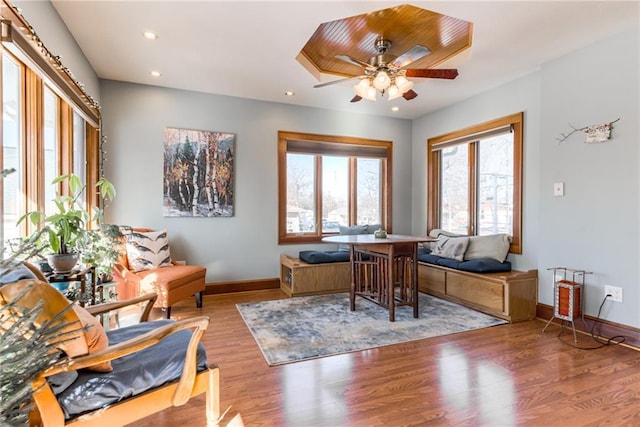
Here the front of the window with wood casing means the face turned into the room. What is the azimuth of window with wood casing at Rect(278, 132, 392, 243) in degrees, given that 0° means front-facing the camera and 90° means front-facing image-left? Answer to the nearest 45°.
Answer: approximately 315°

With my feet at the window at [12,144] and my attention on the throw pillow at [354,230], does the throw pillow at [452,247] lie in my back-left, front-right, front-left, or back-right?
front-right

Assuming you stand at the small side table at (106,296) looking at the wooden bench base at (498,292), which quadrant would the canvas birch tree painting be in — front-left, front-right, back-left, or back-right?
front-left

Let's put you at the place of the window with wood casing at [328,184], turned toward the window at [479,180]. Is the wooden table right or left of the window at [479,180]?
right

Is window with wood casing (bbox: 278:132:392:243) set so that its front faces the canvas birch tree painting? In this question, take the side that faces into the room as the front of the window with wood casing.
no

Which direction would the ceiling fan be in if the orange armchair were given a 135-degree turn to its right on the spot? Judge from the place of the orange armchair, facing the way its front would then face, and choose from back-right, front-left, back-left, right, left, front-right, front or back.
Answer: back-left

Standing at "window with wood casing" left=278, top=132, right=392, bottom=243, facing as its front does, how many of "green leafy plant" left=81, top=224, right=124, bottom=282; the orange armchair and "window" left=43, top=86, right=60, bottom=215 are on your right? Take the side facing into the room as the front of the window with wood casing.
3

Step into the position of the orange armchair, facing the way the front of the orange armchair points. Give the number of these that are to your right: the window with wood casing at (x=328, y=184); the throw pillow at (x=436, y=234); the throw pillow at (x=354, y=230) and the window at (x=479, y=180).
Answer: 0

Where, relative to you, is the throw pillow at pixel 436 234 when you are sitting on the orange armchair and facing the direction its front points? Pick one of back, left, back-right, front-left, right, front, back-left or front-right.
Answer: front-left

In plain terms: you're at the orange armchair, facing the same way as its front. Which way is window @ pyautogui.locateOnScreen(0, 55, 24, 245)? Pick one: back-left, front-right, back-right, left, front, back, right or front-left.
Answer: right

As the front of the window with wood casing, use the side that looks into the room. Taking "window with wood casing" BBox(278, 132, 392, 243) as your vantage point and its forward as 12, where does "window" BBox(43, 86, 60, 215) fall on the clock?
The window is roughly at 3 o'clock from the window with wood casing.

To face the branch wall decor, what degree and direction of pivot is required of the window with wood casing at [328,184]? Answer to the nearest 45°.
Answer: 0° — it already faces it

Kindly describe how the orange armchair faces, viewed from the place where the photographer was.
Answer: facing the viewer and to the right of the viewer

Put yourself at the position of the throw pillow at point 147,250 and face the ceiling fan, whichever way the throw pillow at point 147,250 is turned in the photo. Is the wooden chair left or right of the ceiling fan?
right

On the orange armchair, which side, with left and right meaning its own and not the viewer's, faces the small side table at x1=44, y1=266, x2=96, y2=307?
right

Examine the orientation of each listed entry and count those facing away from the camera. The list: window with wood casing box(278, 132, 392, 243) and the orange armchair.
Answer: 0

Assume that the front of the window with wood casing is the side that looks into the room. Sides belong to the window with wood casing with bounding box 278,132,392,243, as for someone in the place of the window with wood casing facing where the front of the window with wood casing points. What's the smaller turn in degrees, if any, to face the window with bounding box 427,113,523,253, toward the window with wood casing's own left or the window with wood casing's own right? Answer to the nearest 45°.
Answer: approximately 45° to the window with wood casing's own left
